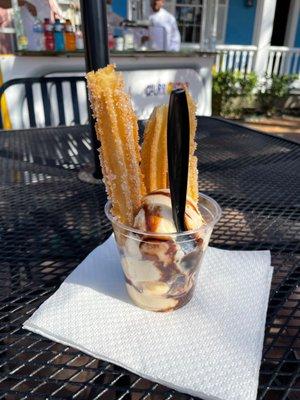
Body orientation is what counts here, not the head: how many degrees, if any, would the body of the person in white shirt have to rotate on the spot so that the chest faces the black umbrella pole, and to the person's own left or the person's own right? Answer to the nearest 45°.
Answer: approximately 45° to the person's own left

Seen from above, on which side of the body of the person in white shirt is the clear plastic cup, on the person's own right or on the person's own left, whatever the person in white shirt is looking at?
on the person's own left

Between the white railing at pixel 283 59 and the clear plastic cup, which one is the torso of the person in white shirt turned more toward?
the clear plastic cup

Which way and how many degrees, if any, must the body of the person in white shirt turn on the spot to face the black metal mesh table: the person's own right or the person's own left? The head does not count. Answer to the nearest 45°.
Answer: approximately 45° to the person's own left

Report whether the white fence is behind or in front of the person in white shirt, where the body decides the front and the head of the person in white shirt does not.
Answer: behind

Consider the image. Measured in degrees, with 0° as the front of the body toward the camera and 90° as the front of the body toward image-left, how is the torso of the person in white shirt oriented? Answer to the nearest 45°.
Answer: approximately 45°
